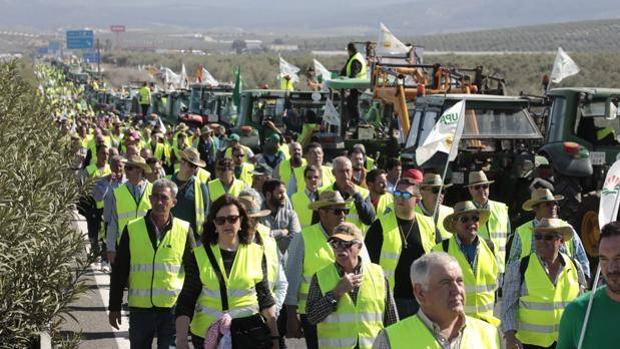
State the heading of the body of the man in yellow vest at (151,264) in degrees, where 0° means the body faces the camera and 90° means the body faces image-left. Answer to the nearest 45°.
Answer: approximately 0°

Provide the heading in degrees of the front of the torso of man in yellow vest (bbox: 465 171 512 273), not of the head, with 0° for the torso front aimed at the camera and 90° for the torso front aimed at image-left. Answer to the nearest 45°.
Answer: approximately 0°

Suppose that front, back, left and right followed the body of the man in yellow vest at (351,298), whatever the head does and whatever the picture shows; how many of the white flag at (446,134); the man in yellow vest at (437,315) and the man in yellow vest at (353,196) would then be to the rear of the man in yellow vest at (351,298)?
2

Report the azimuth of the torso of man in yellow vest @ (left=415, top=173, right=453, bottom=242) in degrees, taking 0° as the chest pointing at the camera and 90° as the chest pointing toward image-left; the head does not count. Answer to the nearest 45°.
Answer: approximately 315°

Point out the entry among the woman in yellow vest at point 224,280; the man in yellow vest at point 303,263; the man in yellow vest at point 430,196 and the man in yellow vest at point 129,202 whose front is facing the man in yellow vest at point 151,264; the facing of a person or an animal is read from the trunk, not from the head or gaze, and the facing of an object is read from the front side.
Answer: the man in yellow vest at point 129,202

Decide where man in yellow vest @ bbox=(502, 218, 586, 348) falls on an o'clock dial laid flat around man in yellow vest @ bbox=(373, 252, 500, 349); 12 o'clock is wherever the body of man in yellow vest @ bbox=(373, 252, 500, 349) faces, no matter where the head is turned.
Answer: man in yellow vest @ bbox=(502, 218, 586, 348) is roughly at 8 o'clock from man in yellow vest @ bbox=(373, 252, 500, 349).

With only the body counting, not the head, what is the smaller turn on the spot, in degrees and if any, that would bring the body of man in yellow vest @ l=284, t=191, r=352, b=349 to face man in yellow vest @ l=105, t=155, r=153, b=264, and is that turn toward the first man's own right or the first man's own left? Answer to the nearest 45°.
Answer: approximately 180°
